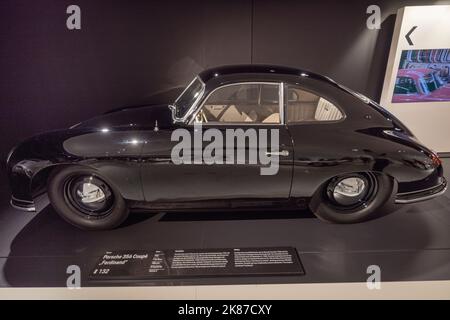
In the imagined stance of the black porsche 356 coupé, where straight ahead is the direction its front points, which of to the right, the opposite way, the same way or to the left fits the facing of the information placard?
to the left

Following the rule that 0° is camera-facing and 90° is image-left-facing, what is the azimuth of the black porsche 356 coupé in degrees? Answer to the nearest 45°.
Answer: approximately 90°

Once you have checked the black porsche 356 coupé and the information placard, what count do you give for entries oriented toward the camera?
1

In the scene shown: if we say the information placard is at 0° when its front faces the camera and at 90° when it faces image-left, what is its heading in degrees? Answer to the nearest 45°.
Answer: approximately 0°
